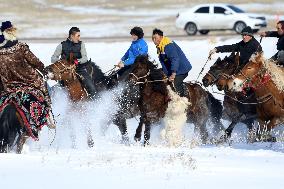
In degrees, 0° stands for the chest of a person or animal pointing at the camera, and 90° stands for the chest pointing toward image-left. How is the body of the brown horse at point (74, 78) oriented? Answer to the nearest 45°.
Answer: approximately 45°

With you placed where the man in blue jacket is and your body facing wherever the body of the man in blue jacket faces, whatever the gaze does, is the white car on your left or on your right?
on your right

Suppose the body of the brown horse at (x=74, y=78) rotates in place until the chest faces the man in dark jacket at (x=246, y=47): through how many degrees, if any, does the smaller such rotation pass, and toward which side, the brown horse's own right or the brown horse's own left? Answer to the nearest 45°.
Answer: approximately 135° to the brown horse's own left

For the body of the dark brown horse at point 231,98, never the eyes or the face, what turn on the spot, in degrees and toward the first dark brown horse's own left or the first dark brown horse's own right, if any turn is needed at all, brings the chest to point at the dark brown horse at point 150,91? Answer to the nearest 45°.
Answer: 0° — it already faces it

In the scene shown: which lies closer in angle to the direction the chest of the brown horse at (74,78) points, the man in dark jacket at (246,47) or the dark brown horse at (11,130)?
the dark brown horse

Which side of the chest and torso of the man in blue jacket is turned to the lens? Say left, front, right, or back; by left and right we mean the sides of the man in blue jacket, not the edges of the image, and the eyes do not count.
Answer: left

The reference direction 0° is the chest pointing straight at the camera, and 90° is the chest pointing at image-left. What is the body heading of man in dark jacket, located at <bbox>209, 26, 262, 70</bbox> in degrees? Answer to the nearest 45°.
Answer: approximately 45°

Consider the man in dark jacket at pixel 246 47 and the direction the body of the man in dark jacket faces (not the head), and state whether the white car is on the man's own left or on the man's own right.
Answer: on the man's own right
